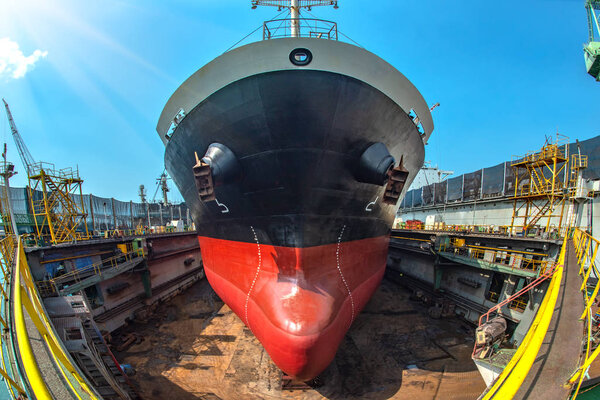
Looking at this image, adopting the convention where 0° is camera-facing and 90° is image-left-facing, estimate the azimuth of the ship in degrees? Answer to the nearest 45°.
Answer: approximately 0°

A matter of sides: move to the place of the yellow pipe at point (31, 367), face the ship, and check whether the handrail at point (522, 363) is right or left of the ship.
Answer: right

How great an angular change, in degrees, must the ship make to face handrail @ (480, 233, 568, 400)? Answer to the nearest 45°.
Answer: approximately 45° to its left
